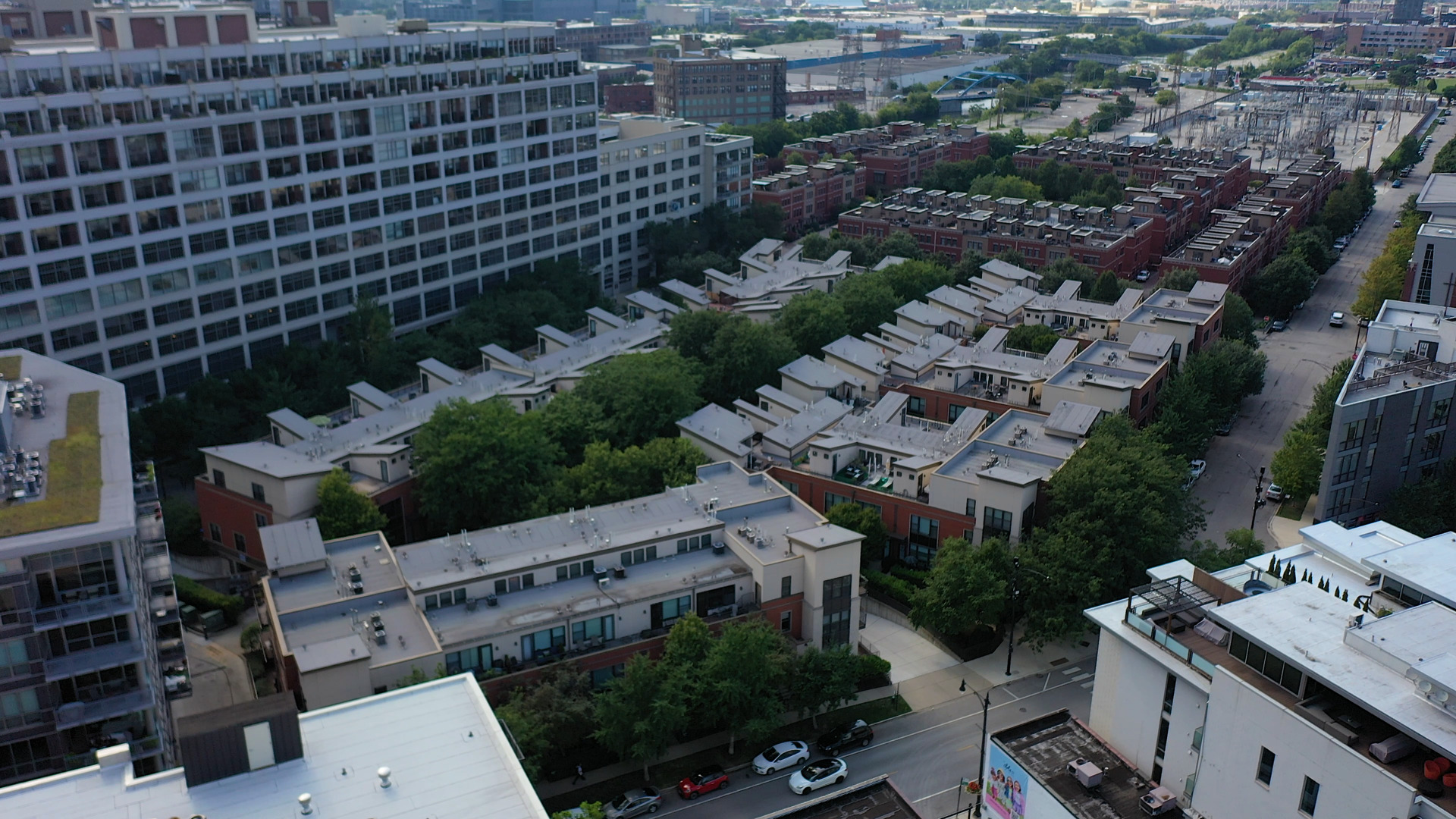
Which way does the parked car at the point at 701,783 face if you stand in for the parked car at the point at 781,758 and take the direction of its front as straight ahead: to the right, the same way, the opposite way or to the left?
the same way

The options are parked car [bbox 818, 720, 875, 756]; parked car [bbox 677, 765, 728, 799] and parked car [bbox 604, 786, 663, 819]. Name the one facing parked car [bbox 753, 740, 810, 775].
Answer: parked car [bbox 818, 720, 875, 756]

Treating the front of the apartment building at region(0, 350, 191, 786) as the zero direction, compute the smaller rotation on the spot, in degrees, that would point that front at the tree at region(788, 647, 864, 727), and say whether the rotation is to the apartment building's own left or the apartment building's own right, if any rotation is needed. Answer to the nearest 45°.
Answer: approximately 90° to the apartment building's own left

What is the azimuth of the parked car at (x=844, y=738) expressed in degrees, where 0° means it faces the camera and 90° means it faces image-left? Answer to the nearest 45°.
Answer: approximately 45°

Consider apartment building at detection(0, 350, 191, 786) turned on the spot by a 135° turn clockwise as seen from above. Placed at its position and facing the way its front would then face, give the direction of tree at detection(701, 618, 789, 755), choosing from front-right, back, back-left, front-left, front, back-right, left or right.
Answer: back-right

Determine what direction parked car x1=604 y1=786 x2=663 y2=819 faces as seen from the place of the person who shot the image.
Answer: facing the viewer and to the left of the viewer

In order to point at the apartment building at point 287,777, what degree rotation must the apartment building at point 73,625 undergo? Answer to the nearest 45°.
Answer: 0° — it already faces it

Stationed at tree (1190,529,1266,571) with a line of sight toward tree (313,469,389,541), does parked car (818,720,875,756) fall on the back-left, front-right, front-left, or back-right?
front-left

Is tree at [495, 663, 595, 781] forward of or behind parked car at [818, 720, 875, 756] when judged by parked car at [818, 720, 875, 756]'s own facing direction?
forward

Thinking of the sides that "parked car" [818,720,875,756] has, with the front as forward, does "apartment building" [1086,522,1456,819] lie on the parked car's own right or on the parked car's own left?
on the parked car's own left

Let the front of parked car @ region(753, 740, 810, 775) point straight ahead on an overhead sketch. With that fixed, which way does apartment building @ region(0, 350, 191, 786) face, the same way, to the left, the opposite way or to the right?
to the left

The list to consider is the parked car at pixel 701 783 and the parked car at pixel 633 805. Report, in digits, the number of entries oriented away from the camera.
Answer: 0
